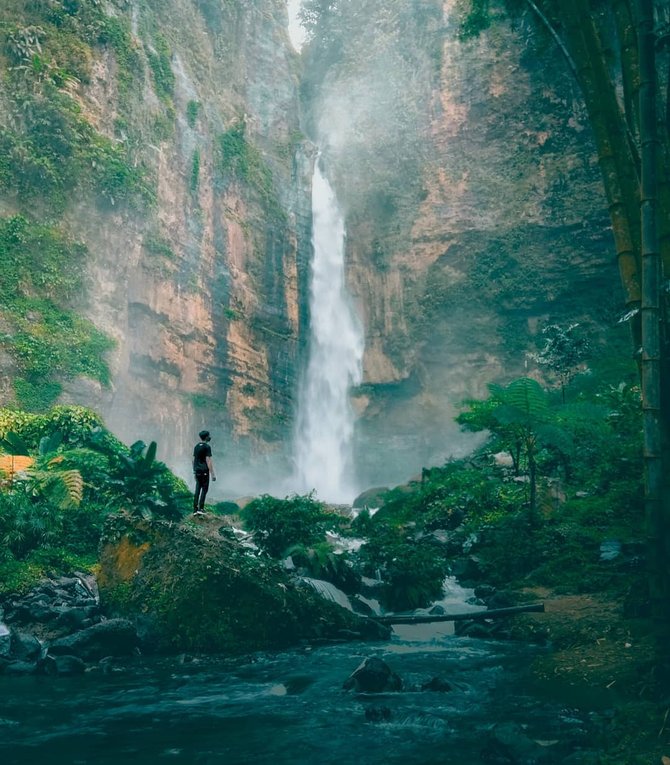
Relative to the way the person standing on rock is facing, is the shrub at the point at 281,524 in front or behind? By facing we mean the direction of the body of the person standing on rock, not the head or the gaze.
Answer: in front

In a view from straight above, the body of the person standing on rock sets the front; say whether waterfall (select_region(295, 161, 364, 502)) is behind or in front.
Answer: in front

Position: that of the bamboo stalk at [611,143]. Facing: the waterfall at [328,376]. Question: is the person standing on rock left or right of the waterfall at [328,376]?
left

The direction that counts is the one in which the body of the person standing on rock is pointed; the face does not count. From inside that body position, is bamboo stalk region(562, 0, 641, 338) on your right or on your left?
on your right

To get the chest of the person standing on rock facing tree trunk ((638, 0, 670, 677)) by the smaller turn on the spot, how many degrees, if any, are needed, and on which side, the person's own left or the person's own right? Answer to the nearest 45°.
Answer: approximately 90° to the person's own right

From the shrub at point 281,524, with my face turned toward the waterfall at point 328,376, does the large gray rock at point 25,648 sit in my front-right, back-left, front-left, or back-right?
back-left

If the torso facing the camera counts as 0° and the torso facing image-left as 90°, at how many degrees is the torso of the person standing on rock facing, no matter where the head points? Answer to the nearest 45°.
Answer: approximately 225°
